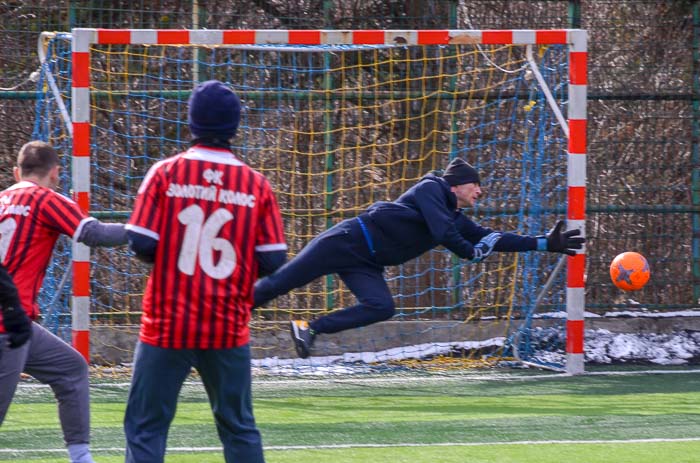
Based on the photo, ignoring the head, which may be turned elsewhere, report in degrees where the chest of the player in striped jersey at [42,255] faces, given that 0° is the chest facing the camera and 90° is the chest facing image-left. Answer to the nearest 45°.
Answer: approximately 225°

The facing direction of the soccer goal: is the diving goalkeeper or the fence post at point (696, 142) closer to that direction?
the diving goalkeeper

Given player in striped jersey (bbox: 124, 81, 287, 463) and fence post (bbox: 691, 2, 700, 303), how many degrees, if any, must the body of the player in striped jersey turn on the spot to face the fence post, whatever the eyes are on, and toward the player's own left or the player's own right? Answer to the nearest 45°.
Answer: approximately 45° to the player's own right

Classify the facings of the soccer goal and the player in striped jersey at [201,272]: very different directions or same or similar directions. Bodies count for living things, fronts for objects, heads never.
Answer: very different directions

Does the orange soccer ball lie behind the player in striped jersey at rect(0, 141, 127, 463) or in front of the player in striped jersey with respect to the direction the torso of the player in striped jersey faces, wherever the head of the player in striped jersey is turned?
in front

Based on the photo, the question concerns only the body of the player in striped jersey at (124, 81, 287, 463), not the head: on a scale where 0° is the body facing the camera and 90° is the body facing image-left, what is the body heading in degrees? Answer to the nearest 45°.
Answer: approximately 180°

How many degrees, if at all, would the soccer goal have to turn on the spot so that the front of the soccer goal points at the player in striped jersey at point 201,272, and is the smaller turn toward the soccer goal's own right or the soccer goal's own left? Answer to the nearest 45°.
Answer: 0° — it already faces them

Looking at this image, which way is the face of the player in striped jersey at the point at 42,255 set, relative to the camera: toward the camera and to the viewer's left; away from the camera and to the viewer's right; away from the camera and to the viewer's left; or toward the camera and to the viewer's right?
away from the camera and to the viewer's right

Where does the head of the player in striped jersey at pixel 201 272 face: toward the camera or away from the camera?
away from the camera

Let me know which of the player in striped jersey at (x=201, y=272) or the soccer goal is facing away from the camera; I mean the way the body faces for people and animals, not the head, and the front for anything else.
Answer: the player in striped jersey

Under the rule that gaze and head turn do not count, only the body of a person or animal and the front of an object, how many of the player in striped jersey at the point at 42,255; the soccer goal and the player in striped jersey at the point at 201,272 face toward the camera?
1

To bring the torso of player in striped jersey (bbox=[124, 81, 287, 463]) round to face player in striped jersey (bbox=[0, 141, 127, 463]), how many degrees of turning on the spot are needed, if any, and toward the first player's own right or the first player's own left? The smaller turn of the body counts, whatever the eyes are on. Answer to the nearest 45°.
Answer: approximately 45° to the first player's own left
